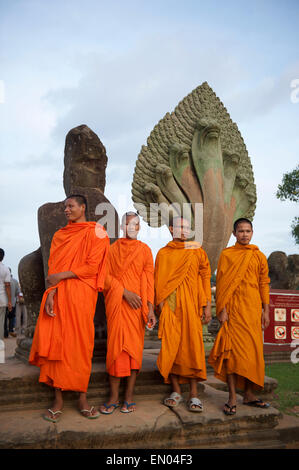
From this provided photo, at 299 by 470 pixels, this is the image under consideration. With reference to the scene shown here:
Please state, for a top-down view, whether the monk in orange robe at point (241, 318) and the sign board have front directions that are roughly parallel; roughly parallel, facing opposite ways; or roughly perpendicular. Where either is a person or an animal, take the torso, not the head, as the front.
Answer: roughly parallel

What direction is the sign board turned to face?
toward the camera

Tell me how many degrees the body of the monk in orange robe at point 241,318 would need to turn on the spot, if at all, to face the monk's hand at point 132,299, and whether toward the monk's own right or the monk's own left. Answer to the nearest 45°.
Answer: approximately 90° to the monk's own right

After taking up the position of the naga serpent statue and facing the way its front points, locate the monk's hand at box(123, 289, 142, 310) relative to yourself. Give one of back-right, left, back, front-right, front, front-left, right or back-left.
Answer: front-right

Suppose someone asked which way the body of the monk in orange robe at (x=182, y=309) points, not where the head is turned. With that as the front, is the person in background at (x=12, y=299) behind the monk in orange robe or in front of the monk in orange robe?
behind

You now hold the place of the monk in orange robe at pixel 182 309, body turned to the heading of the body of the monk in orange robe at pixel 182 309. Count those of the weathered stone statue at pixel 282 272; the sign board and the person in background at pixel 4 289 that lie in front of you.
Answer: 0

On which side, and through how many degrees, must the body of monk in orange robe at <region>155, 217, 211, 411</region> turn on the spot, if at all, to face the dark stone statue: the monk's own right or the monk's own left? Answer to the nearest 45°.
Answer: approximately 135° to the monk's own right

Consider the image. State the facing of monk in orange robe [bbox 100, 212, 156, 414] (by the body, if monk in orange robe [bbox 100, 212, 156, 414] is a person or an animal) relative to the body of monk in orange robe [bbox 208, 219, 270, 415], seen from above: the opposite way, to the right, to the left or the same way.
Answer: the same way

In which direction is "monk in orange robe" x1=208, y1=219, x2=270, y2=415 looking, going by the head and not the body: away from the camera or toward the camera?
toward the camera

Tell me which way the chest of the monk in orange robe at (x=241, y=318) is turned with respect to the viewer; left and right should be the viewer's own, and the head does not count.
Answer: facing the viewer

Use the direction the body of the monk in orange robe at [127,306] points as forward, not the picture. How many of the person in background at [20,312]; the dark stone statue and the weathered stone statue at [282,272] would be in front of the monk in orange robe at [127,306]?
0

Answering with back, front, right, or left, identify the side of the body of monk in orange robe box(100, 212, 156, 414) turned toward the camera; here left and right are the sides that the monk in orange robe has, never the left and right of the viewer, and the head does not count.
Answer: front

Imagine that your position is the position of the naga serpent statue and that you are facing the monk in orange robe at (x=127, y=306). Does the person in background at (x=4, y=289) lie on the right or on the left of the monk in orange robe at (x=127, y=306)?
right

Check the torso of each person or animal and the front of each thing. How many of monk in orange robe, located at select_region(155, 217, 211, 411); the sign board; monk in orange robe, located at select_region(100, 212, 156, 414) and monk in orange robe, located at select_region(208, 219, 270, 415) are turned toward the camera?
4
